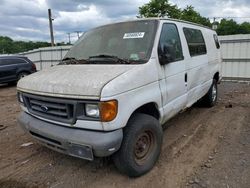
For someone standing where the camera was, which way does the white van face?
facing the viewer and to the left of the viewer

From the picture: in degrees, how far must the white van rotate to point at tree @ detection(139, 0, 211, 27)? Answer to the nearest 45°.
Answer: approximately 135° to its right
